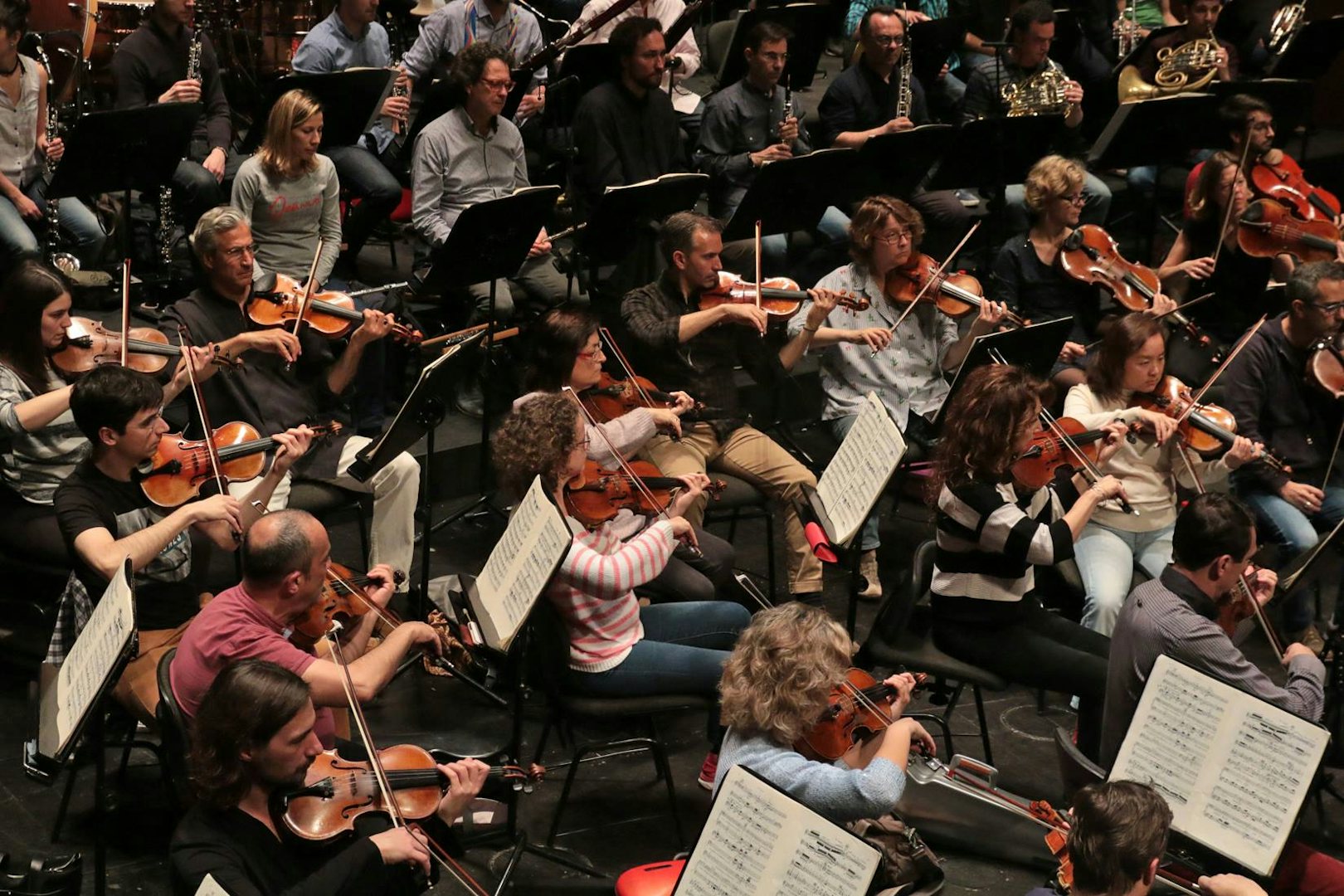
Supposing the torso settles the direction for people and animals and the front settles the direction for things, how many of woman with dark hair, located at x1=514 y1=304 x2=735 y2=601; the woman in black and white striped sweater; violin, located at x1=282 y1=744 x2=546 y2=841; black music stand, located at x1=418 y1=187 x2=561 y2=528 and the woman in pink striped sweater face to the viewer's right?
3

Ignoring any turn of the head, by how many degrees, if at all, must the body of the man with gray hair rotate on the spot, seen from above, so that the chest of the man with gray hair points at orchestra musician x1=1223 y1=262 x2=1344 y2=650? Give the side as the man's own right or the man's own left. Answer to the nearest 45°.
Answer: approximately 45° to the man's own left

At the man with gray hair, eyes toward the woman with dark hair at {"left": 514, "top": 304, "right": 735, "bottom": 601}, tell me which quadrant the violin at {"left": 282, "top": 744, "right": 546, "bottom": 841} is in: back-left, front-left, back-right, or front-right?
front-right

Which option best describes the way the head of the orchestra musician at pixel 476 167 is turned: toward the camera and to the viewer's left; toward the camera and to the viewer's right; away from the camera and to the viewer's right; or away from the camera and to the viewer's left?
toward the camera and to the viewer's right

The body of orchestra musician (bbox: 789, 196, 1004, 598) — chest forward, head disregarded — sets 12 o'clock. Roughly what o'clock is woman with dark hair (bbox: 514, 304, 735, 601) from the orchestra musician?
The woman with dark hair is roughly at 3 o'clock from the orchestra musician.

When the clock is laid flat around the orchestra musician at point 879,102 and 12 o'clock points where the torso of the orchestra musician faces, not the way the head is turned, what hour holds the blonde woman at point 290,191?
The blonde woman is roughly at 3 o'clock from the orchestra musician.

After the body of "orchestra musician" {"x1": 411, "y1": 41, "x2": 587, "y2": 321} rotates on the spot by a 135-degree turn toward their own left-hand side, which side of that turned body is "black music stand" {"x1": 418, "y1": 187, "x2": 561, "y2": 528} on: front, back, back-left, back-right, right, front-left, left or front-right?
back

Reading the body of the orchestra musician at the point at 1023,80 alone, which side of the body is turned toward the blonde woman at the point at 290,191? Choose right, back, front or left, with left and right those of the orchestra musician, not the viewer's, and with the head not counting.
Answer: right

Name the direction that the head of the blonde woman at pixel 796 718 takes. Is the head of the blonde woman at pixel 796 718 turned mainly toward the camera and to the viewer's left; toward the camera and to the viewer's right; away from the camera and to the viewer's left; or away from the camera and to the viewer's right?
away from the camera and to the viewer's right

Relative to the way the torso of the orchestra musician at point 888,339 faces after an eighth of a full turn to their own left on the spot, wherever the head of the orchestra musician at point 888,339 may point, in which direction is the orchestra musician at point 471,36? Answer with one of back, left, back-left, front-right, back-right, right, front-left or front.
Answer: back-left

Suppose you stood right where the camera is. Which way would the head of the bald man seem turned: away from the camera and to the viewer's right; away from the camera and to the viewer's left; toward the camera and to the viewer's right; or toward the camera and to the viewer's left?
away from the camera and to the viewer's right
